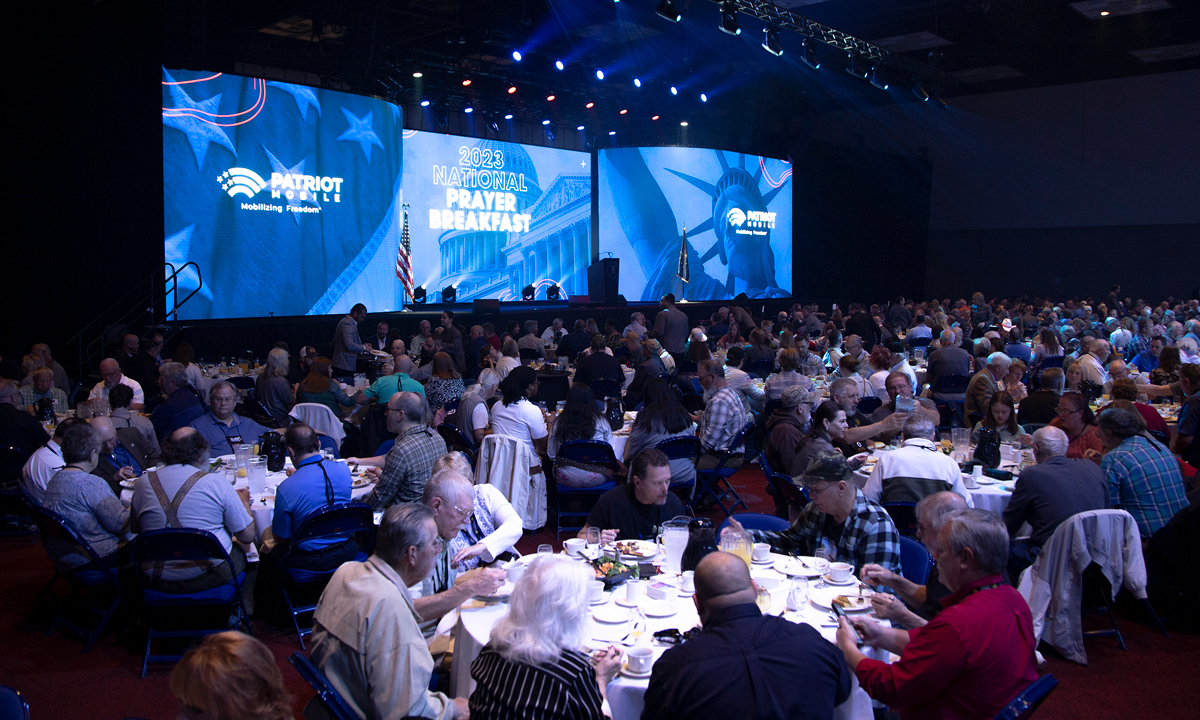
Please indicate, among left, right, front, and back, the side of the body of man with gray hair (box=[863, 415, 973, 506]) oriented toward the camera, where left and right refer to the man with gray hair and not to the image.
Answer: back

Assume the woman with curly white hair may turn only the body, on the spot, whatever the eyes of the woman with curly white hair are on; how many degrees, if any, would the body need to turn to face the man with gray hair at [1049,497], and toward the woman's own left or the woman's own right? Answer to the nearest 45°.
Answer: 0° — they already face them

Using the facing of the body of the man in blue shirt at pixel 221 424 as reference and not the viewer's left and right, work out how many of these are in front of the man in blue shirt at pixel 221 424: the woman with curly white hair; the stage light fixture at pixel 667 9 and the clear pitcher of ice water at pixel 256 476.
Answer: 2

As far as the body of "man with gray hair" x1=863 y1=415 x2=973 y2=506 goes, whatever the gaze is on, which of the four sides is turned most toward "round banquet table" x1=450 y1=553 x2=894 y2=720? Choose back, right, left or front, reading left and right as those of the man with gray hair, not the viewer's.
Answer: back

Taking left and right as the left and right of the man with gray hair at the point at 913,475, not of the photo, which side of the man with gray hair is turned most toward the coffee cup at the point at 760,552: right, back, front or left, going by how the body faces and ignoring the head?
back

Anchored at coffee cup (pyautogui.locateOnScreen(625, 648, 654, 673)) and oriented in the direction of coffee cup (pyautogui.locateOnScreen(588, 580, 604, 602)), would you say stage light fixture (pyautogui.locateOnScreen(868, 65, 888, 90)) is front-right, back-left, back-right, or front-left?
front-right

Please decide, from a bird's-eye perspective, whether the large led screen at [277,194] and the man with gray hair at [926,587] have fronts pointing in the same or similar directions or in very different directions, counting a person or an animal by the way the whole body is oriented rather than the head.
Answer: very different directions

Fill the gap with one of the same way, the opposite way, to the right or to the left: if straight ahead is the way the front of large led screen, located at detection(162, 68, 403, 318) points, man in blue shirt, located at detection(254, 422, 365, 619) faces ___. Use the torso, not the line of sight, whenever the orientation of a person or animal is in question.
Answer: the opposite way

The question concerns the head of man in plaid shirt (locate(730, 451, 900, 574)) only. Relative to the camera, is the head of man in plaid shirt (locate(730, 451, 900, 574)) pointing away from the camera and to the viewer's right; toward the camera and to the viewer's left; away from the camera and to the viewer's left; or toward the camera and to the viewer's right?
toward the camera and to the viewer's left

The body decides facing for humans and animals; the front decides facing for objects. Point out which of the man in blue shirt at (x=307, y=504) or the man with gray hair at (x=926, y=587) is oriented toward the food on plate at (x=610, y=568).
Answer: the man with gray hair

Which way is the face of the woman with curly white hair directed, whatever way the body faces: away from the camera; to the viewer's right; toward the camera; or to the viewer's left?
away from the camera

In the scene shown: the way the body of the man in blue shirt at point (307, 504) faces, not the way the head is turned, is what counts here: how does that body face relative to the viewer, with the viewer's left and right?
facing away from the viewer and to the left of the viewer

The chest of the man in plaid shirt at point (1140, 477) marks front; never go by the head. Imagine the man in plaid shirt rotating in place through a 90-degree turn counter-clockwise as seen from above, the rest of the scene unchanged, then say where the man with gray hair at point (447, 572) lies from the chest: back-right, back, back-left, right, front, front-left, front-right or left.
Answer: front

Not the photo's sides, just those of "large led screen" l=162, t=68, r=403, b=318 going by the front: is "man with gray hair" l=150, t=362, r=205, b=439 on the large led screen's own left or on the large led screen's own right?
on the large led screen's own right

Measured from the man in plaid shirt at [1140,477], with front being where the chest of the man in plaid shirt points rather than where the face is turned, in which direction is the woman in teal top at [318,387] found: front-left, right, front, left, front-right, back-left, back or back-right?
front-left

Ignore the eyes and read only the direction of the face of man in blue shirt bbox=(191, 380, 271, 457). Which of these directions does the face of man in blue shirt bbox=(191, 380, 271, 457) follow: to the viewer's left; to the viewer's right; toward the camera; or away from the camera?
toward the camera

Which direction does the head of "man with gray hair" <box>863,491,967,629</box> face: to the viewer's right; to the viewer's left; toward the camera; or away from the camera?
to the viewer's left

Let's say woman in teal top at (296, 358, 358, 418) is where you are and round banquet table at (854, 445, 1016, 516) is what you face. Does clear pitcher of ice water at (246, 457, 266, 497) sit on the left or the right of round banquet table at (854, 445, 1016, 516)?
right

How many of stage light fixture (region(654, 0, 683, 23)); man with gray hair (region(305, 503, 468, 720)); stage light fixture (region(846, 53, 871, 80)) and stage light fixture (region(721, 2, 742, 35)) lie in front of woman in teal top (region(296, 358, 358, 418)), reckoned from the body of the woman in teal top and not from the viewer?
3

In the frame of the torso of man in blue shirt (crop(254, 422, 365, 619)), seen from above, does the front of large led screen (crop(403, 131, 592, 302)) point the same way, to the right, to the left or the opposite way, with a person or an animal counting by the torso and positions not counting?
the opposite way
